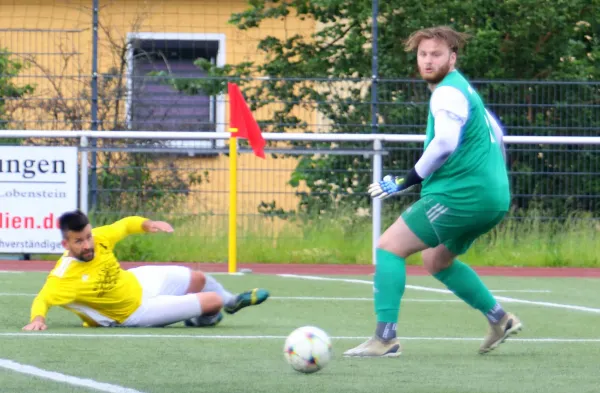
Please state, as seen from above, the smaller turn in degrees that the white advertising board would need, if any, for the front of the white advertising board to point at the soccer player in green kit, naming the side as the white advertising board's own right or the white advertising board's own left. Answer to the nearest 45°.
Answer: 0° — it already faces them

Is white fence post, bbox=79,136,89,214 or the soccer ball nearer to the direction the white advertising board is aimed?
the soccer ball

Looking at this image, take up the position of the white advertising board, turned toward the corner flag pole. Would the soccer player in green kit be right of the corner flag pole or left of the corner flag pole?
right

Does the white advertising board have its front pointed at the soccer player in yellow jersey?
yes

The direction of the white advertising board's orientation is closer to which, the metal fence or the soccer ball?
the soccer ball

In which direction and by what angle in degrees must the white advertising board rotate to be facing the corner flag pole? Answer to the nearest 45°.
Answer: approximately 45° to its left

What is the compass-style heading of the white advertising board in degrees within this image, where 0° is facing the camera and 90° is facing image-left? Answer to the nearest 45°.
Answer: approximately 0°

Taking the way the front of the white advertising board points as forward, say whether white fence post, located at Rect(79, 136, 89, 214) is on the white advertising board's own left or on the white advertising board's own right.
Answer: on the white advertising board's own left

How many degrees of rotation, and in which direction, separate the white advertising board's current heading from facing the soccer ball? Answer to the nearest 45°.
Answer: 0° — it already faces it

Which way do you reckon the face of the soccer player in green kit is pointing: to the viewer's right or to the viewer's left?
to the viewer's left
